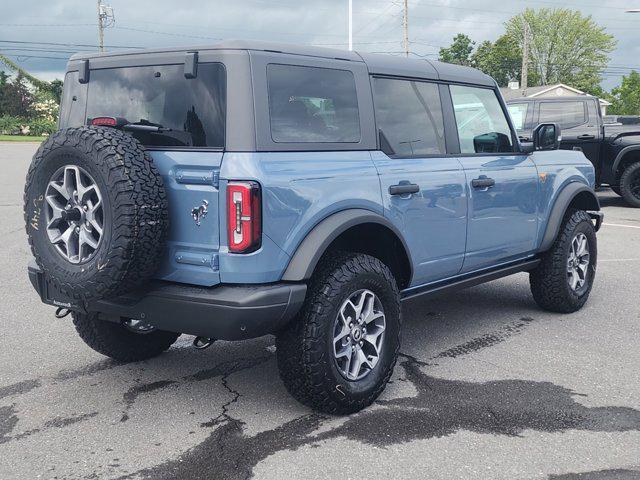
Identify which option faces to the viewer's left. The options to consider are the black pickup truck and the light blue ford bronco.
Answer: the black pickup truck

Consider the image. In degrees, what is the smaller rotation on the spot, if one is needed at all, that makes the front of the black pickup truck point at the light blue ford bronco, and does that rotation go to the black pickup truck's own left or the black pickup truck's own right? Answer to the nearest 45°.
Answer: approximately 90° to the black pickup truck's own left

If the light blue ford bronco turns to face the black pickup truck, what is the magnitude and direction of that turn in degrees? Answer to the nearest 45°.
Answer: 0° — it already faces it

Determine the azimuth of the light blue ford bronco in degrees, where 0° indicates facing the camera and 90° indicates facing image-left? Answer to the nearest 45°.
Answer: approximately 225°
